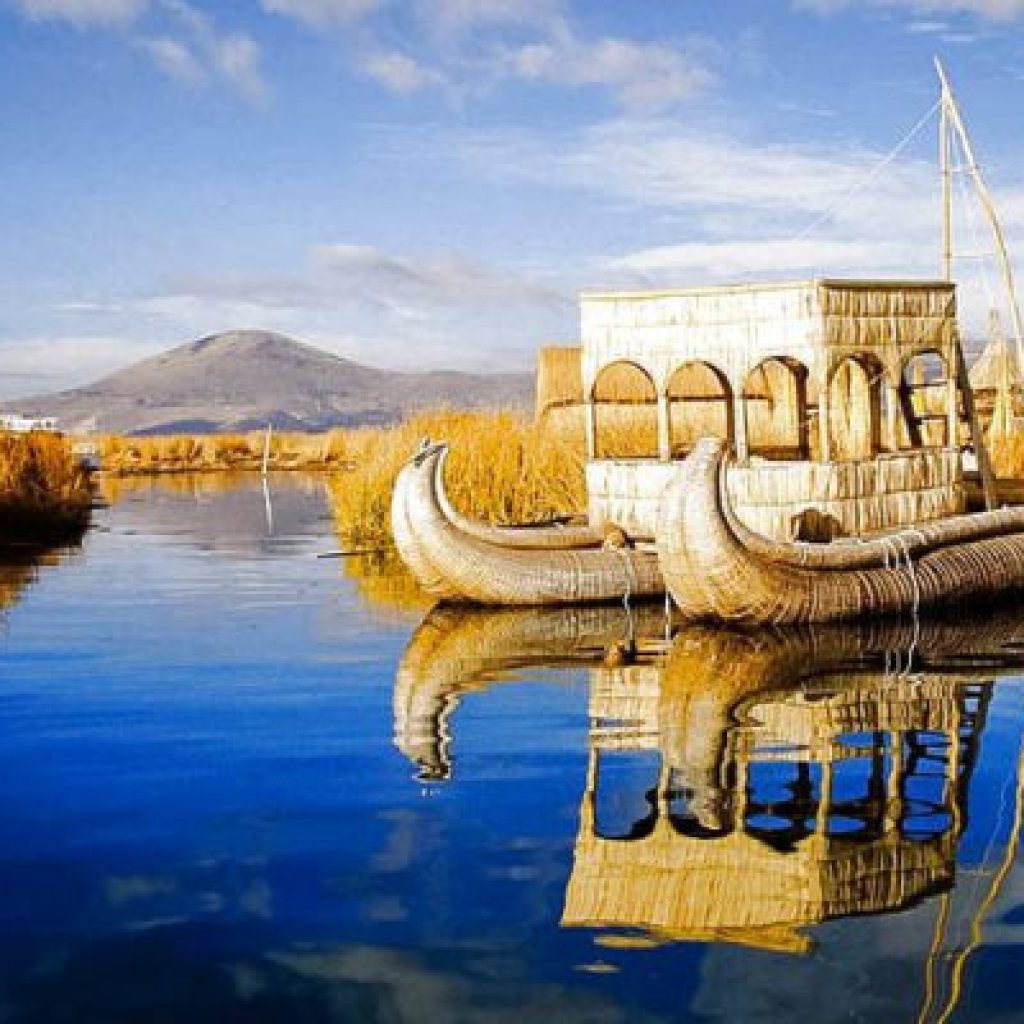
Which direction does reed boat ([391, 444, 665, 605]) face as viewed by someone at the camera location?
facing to the left of the viewer

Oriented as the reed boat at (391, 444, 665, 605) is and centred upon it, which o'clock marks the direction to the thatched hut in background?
The thatched hut in background is roughly at 4 o'clock from the reed boat.

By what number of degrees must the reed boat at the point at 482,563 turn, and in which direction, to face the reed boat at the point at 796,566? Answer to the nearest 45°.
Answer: approximately 135° to its left
